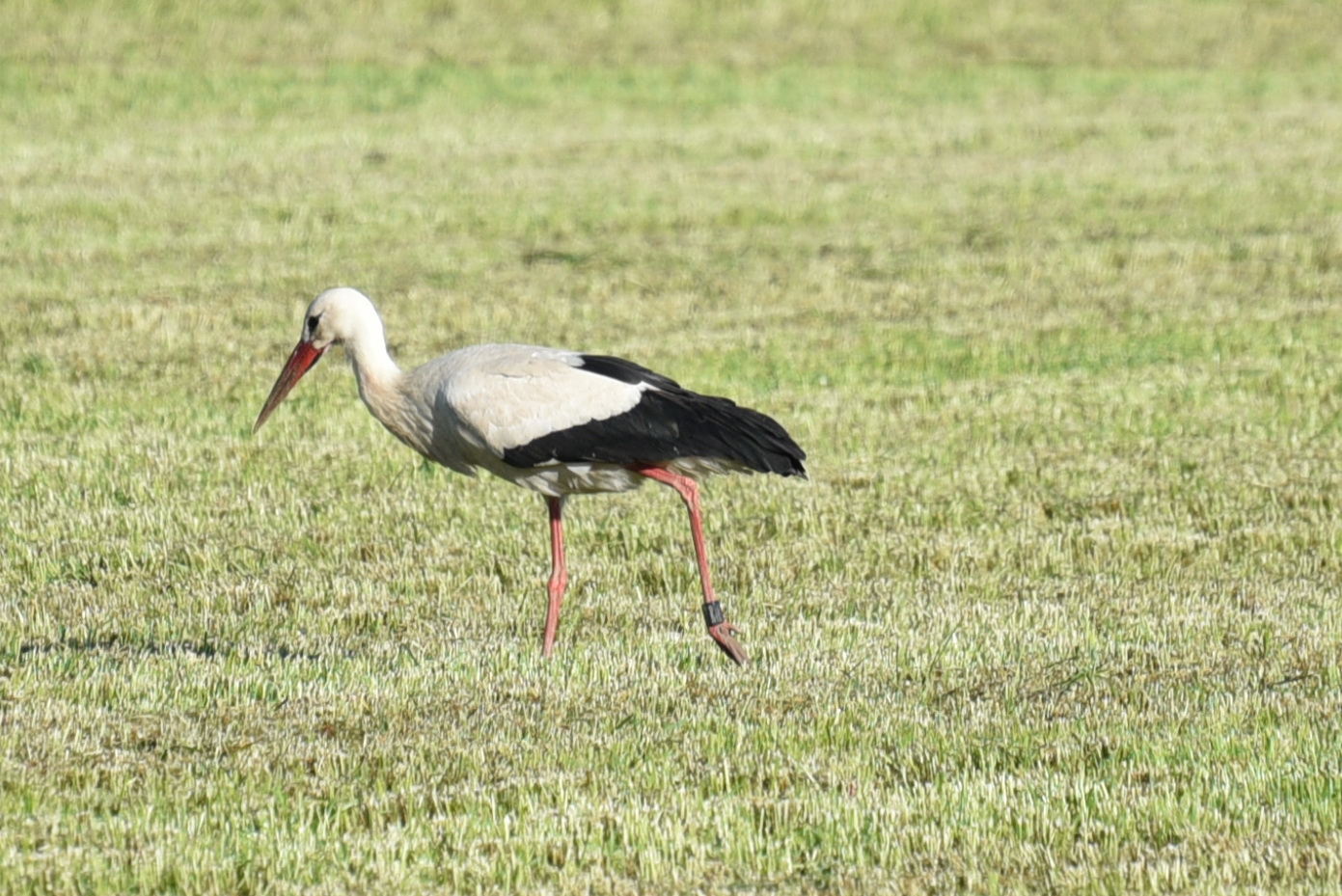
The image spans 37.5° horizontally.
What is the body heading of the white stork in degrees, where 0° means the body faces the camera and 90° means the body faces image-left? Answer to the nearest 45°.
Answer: approximately 90°
